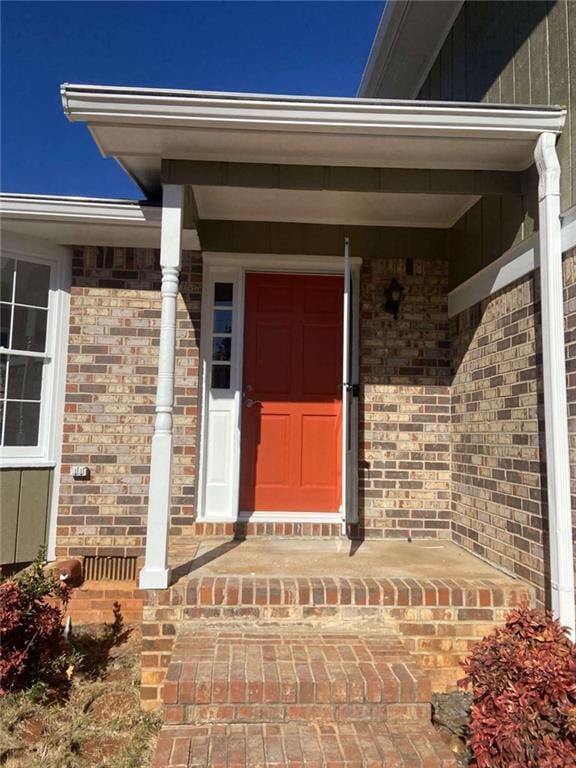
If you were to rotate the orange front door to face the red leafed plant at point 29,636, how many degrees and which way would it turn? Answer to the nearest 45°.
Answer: approximately 45° to its right

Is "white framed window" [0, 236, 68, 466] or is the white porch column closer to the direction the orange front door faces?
the white porch column

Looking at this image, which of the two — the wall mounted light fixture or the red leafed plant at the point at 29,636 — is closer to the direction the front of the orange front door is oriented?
the red leafed plant

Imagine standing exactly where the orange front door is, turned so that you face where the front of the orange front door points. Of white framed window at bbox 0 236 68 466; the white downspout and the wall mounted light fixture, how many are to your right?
1

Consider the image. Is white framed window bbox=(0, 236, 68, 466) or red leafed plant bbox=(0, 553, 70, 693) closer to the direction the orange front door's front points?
the red leafed plant

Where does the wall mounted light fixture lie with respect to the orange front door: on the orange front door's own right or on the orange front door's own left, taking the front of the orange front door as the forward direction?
on the orange front door's own left

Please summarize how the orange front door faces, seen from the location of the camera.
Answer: facing the viewer

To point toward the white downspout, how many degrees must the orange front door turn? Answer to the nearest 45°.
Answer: approximately 45° to its left

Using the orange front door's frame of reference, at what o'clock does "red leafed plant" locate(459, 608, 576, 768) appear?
The red leafed plant is roughly at 11 o'clock from the orange front door.

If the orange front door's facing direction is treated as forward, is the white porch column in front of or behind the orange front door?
in front
